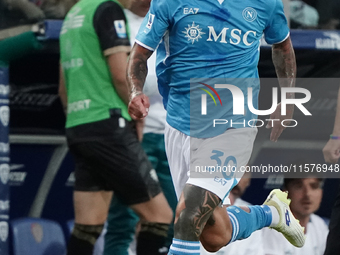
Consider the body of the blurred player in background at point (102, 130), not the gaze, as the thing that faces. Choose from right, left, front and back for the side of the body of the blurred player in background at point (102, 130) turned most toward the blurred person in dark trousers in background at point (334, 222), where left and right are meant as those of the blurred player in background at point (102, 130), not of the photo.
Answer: right

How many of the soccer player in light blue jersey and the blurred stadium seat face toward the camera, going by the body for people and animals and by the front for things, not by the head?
2

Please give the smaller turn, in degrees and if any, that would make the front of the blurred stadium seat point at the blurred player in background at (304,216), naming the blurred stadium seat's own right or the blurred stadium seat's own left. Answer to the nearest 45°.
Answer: approximately 90° to the blurred stadium seat's own left

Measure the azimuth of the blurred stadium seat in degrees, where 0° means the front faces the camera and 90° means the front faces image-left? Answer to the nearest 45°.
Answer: approximately 0°

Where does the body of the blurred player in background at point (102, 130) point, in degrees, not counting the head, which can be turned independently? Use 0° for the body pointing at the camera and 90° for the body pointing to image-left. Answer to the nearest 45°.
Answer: approximately 225°
